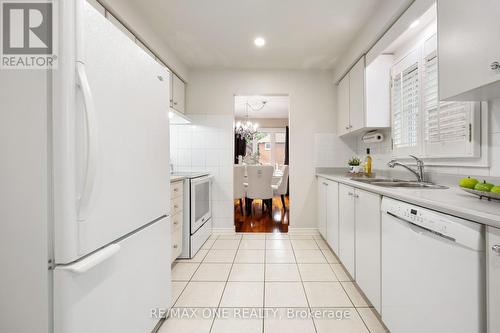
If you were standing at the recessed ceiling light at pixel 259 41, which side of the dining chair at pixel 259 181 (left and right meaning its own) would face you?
back

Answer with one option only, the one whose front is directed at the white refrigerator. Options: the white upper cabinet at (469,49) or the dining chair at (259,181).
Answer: the white upper cabinet

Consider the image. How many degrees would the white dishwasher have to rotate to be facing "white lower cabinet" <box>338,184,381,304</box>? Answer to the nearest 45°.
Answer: approximately 90° to its right

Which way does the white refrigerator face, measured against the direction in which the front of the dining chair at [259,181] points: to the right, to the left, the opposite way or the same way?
to the right

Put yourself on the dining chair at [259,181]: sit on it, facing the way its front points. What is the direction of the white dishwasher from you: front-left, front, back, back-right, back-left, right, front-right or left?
back

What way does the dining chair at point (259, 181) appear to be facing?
away from the camera

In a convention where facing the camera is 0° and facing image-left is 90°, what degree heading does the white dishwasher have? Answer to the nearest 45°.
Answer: approximately 45°

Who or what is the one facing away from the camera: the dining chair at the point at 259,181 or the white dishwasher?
the dining chair

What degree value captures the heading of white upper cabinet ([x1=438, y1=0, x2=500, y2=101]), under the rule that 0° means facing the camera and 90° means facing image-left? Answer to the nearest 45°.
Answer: approximately 45°

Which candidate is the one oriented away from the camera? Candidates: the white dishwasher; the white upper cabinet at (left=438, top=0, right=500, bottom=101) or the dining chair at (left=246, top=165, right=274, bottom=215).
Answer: the dining chair

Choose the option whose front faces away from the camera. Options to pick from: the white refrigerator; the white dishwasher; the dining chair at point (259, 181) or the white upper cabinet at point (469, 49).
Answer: the dining chair

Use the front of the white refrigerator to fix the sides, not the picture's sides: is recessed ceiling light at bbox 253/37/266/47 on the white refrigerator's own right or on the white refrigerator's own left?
on the white refrigerator's own left

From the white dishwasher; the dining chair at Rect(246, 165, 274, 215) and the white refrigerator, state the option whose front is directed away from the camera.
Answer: the dining chair

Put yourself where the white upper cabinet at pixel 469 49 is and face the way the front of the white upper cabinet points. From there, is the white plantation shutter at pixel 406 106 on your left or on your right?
on your right

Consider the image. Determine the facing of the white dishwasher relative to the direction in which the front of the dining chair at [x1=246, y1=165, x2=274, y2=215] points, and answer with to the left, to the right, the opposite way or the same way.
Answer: to the left
